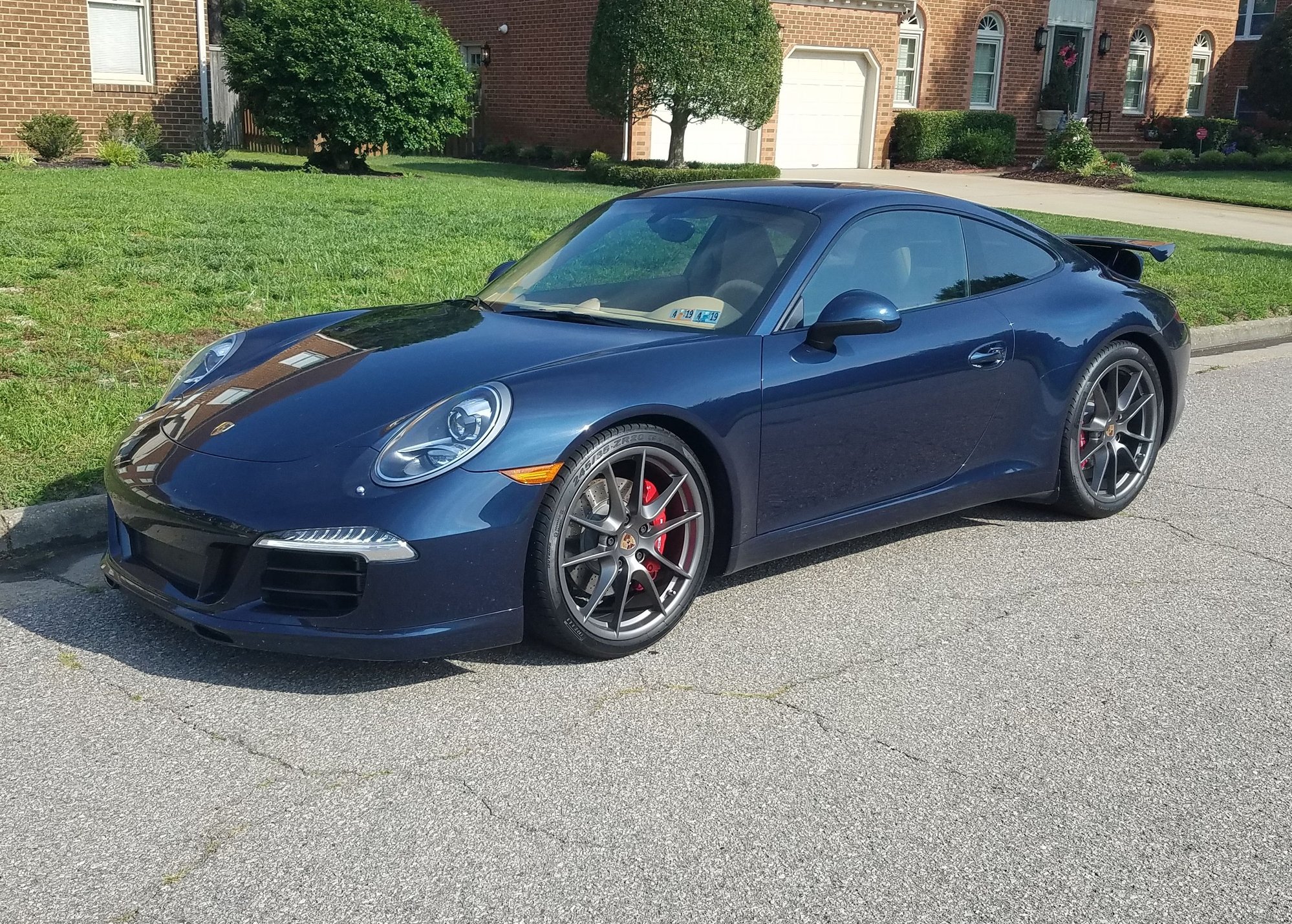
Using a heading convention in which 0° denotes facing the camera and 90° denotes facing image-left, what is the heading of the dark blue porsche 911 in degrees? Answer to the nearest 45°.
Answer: approximately 45°

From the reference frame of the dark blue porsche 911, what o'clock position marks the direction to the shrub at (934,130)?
The shrub is roughly at 5 o'clock from the dark blue porsche 911.

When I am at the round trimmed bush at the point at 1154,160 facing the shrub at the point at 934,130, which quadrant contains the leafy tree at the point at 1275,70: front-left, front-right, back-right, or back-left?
back-right

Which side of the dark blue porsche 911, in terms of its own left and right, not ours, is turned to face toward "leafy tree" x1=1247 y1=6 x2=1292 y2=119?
back

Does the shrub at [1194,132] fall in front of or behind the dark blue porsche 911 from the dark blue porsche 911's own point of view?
behind

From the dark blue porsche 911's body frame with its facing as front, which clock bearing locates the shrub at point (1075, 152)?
The shrub is roughly at 5 o'clock from the dark blue porsche 911.

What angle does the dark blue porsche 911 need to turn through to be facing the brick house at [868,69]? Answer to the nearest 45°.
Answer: approximately 135° to its right

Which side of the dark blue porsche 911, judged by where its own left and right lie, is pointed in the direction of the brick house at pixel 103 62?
right

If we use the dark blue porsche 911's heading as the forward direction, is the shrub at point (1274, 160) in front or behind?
behind
